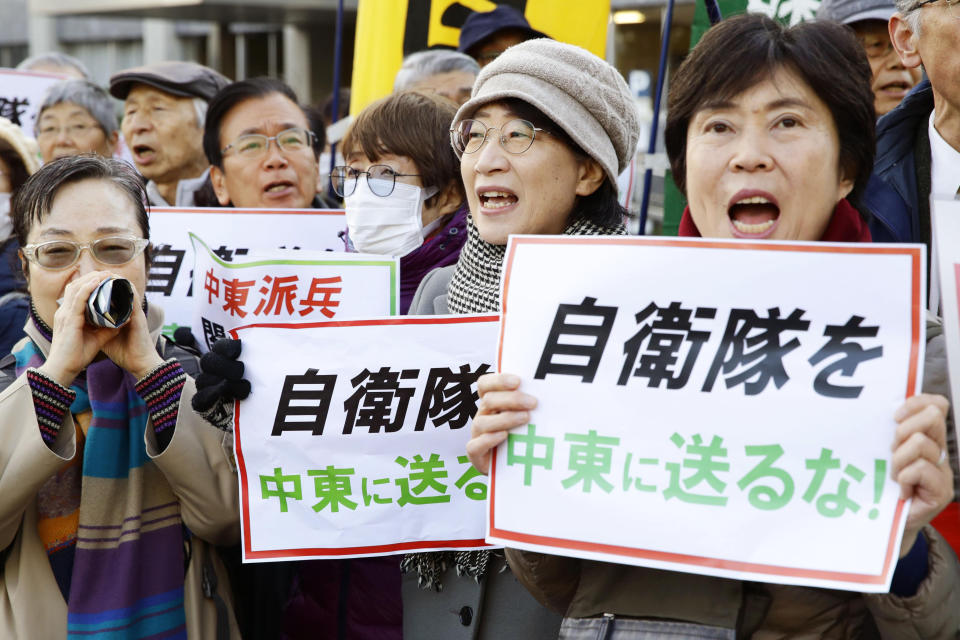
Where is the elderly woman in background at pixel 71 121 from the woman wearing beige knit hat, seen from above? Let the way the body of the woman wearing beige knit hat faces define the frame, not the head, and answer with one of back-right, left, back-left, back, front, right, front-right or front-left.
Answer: right

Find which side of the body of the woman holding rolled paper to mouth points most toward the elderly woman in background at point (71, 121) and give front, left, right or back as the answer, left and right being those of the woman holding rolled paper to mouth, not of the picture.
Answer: back

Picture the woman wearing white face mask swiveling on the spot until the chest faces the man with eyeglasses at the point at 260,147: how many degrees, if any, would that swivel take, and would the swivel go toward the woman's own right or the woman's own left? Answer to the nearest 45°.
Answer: approximately 90° to the woman's own right

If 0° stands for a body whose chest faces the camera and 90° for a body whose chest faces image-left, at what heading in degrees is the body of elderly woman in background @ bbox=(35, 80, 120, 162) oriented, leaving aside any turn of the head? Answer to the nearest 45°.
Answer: approximately 45°

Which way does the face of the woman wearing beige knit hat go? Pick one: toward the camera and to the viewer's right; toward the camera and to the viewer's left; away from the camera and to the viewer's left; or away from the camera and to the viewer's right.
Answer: toward the camera and to the viewer's left

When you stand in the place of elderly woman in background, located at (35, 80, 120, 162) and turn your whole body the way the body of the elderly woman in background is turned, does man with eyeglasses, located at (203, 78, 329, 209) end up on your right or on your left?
on your left

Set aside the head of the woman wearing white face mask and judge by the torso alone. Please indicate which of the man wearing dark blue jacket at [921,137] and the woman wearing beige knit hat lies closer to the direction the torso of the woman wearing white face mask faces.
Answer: the woman wearing beige knit hat

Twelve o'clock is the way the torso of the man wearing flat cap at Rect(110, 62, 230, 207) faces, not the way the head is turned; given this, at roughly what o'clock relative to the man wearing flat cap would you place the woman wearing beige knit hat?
The woman wearing beige knit hat is roughly at 10 o'clock from the man wearing flat cap.

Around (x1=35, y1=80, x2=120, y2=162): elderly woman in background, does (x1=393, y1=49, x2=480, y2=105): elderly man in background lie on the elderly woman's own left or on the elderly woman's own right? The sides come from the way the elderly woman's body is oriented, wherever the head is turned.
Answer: on the elderly woman's own left
